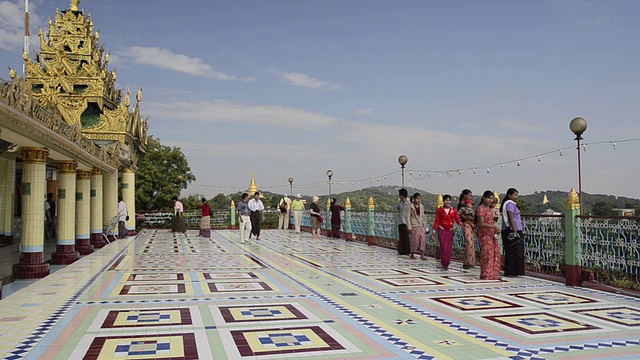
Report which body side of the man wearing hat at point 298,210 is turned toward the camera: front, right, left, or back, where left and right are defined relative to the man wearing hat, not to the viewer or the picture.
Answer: front

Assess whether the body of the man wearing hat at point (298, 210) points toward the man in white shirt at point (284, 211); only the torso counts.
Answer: no

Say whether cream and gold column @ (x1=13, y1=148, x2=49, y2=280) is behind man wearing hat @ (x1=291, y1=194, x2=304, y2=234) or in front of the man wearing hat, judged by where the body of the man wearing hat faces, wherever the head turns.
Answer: in front

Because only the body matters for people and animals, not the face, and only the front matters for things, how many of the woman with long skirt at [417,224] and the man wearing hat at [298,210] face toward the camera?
2

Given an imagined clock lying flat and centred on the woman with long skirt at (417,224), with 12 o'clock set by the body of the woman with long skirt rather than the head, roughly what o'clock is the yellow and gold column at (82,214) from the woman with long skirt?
The yellow and gold column is roughly at 3 o'clock from the woman with long skirt.

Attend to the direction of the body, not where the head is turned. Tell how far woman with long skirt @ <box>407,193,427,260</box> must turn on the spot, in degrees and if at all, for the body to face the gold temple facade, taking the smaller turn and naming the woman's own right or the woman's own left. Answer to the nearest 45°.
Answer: approximately 90° to the woman's own right

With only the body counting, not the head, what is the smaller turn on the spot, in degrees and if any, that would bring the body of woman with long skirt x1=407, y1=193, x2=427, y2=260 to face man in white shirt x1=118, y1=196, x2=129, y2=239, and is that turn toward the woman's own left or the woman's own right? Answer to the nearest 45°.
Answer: approximately 135° to the woman's own right

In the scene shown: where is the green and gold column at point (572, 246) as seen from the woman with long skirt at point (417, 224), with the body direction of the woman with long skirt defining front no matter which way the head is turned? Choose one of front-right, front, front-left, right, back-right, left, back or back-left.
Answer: front-left

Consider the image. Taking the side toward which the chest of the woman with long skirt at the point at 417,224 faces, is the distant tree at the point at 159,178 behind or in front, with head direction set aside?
behind

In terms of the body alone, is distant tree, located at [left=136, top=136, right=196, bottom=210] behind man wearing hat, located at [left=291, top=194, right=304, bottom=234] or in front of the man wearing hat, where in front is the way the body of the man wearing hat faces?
behind

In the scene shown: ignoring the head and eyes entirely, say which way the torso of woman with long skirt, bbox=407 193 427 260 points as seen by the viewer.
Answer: toward the camera

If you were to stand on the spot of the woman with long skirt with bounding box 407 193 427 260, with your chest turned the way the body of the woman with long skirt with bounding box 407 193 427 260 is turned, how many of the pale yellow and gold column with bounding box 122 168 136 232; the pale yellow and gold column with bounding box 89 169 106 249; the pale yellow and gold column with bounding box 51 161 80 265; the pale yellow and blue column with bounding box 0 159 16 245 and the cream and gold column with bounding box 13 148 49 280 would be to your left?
0

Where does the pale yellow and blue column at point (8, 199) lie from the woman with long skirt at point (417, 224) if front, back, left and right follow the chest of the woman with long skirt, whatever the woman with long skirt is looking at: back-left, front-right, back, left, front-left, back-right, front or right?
right

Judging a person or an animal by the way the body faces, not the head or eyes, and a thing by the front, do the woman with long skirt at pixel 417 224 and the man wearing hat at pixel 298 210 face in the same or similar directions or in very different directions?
same or similar directions

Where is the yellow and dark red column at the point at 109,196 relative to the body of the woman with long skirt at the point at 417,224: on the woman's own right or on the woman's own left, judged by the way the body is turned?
on the woman's own right

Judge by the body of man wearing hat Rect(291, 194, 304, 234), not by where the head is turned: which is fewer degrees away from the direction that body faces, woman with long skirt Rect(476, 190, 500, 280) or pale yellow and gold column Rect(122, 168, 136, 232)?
the woman with long skirt

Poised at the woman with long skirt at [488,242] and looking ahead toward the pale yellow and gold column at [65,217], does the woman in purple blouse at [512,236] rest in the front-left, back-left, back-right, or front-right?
back-right

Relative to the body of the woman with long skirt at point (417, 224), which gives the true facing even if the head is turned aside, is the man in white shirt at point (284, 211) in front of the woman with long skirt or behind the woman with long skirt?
behind

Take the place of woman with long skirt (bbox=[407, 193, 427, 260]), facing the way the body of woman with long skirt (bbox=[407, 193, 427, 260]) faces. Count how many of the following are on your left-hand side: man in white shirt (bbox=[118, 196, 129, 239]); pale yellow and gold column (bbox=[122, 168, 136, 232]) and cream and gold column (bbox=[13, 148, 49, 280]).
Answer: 0
